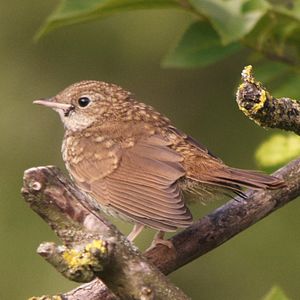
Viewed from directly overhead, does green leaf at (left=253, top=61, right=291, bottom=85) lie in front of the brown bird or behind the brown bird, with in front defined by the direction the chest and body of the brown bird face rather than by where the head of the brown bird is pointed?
behind

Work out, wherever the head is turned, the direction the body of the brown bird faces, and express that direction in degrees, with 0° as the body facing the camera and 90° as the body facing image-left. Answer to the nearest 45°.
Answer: approximately 90°

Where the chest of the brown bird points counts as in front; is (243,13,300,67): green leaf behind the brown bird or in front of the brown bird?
behind

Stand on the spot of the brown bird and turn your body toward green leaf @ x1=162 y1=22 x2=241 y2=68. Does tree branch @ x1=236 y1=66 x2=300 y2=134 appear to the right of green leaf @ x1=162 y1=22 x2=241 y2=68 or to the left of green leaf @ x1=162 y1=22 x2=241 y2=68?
right
